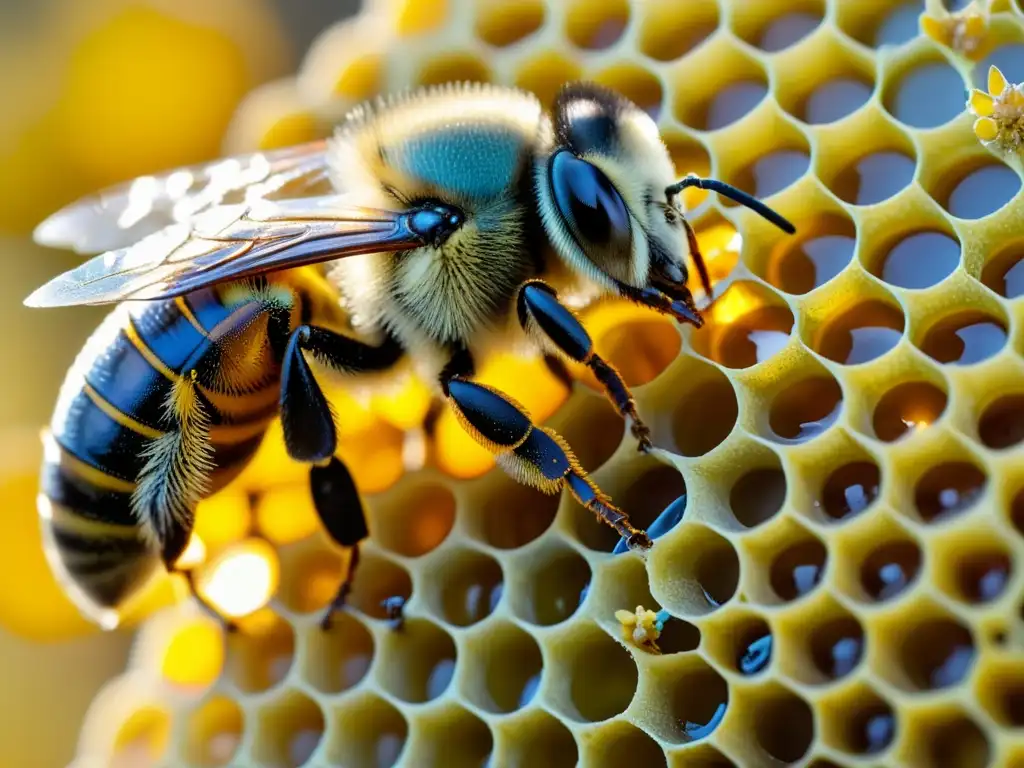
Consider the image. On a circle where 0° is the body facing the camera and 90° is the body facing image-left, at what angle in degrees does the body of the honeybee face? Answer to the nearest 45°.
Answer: approximately 270°
